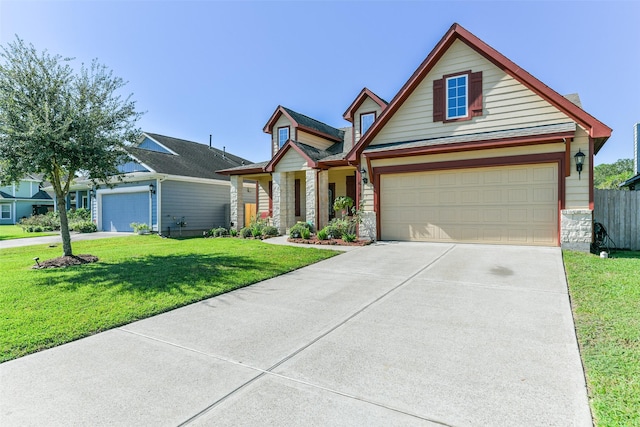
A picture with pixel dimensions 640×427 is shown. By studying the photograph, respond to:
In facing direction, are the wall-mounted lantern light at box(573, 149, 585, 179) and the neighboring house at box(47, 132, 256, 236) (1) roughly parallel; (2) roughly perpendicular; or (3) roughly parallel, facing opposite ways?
roughly parallel

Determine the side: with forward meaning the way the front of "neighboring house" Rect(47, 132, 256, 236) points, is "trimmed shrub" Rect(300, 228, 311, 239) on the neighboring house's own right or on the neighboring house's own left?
on the neighboring house's own left

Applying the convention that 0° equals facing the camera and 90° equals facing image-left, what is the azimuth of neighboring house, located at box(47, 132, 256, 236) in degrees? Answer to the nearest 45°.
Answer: approximately 45°

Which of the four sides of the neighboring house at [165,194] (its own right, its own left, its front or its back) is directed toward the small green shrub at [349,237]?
left

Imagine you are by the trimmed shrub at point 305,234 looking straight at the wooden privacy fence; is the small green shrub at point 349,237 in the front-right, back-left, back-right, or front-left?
front-right

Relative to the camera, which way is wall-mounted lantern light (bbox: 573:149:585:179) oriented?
toward the camera

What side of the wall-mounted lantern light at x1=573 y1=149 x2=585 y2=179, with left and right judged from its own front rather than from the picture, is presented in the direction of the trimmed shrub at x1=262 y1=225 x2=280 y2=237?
right

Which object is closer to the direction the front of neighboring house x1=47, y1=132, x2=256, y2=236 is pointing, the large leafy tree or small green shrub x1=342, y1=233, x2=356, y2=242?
the large leafy tree

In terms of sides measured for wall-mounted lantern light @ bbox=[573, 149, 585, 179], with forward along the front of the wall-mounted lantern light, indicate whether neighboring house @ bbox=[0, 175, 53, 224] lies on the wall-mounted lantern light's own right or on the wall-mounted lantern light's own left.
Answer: on the wall-mounted lantern light's own right

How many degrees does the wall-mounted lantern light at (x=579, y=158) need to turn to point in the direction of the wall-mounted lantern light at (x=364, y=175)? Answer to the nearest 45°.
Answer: approximately 90° to its right

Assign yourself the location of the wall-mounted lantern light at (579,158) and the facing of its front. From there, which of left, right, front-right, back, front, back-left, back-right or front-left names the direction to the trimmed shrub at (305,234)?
right

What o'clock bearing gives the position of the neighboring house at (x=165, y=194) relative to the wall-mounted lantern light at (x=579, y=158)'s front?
The neighboring house is roughly at 3 o'clock from the wall-mounted lantern light.

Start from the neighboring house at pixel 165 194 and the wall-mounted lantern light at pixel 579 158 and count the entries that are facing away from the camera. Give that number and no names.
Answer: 0

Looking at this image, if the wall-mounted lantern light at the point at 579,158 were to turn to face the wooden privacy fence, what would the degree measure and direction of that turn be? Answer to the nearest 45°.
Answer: approximately 135° to its left

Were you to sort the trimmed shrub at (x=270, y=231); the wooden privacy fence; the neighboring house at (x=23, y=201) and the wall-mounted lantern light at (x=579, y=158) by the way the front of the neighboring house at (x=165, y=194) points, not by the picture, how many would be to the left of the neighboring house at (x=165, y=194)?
3
